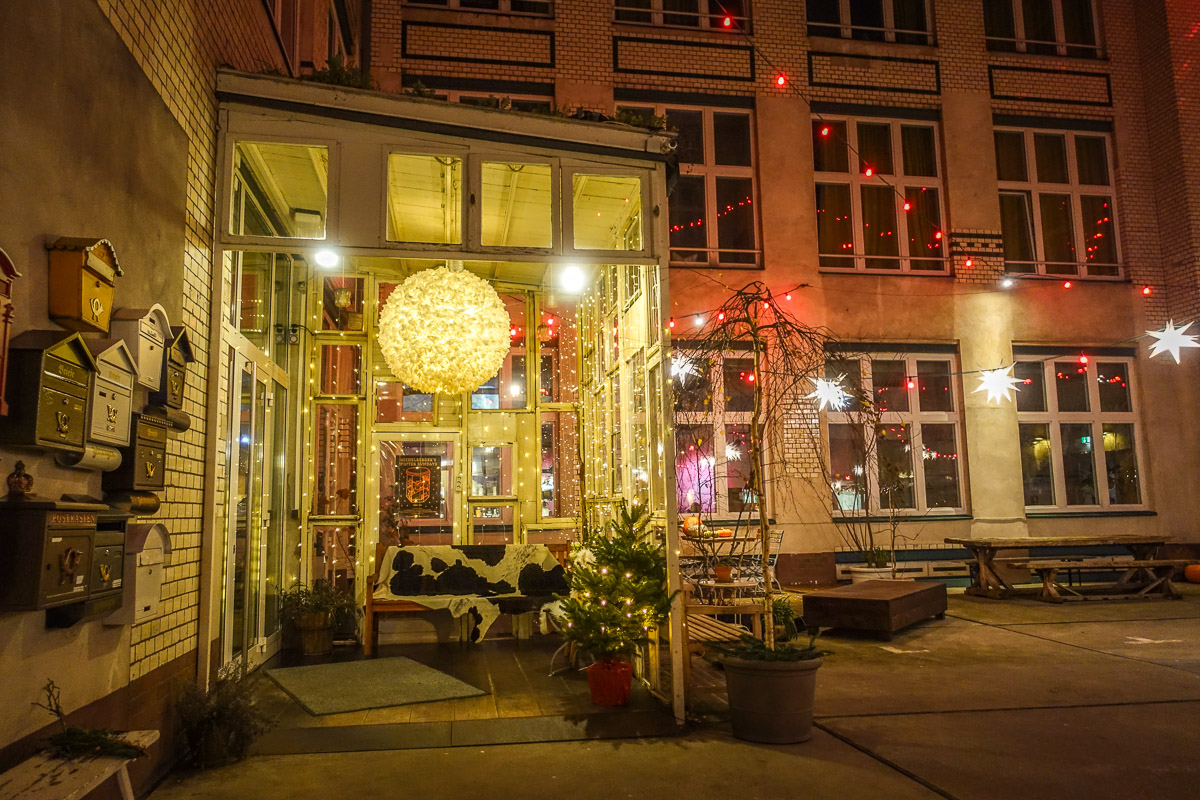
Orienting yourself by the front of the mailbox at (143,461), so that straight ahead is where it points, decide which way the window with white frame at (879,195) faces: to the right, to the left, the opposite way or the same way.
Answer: to the right

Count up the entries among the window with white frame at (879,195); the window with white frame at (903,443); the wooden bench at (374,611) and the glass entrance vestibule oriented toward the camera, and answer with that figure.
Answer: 4

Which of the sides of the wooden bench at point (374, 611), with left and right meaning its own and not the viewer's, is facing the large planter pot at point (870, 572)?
left

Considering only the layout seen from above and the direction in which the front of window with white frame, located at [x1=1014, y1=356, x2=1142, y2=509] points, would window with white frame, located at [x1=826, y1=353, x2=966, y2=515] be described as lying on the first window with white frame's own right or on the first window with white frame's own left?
on the first window with white frame's own right

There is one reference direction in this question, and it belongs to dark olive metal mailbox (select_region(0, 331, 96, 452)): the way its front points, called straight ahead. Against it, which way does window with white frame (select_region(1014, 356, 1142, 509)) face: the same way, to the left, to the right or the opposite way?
to the right

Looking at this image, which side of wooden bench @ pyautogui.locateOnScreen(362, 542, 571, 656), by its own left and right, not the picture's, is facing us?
front

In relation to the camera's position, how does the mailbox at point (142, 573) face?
facing the viewer and to the right of the viewer

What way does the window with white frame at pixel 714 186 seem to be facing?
toward the camera

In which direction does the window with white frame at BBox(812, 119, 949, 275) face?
toward the camera

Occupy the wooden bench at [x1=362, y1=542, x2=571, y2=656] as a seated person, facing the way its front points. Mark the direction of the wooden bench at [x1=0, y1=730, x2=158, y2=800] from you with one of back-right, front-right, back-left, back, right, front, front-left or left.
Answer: front

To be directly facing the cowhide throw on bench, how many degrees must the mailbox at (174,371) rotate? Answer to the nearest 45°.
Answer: approximately 90° to its left

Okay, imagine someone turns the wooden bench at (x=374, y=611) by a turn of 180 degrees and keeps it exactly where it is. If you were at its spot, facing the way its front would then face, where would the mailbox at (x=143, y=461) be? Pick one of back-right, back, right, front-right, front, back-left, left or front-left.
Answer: back

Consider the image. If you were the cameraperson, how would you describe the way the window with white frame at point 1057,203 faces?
facing the viewer

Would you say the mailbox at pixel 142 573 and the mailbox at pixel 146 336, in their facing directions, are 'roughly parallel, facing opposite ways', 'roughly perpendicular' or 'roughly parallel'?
roughly parallel

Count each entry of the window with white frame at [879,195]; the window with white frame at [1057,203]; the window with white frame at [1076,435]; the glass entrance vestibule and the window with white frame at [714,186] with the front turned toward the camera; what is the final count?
5
